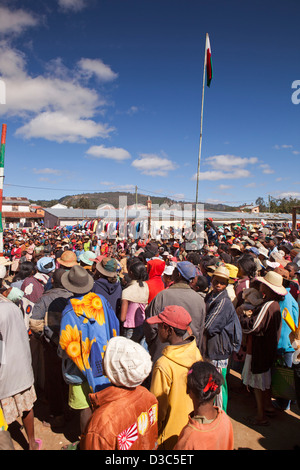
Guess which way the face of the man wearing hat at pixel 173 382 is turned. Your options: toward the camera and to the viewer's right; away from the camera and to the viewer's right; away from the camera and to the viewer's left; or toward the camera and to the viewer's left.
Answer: away from the camera and to the viewer's left

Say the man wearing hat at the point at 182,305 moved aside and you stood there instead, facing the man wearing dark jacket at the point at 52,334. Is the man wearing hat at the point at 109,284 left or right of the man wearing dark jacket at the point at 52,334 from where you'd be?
right

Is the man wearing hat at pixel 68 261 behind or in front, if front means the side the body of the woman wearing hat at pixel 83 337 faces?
in front

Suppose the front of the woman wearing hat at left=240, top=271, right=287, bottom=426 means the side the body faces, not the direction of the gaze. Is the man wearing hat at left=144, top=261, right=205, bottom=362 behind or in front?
in front

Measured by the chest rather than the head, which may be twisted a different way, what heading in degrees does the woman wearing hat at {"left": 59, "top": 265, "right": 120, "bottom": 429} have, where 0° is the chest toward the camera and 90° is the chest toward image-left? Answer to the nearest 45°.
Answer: approximately 180°

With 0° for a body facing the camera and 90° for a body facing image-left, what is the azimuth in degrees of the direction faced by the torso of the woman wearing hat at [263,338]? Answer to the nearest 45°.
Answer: approximately 90°

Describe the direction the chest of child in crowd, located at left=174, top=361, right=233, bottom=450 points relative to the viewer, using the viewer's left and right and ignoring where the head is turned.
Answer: facing away from the viewer and to the left of the viewer

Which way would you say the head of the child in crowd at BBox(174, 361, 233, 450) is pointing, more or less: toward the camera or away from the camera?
away from the camera

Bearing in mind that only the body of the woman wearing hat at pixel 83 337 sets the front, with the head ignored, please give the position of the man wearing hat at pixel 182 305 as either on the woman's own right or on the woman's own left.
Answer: on the woman's own right
